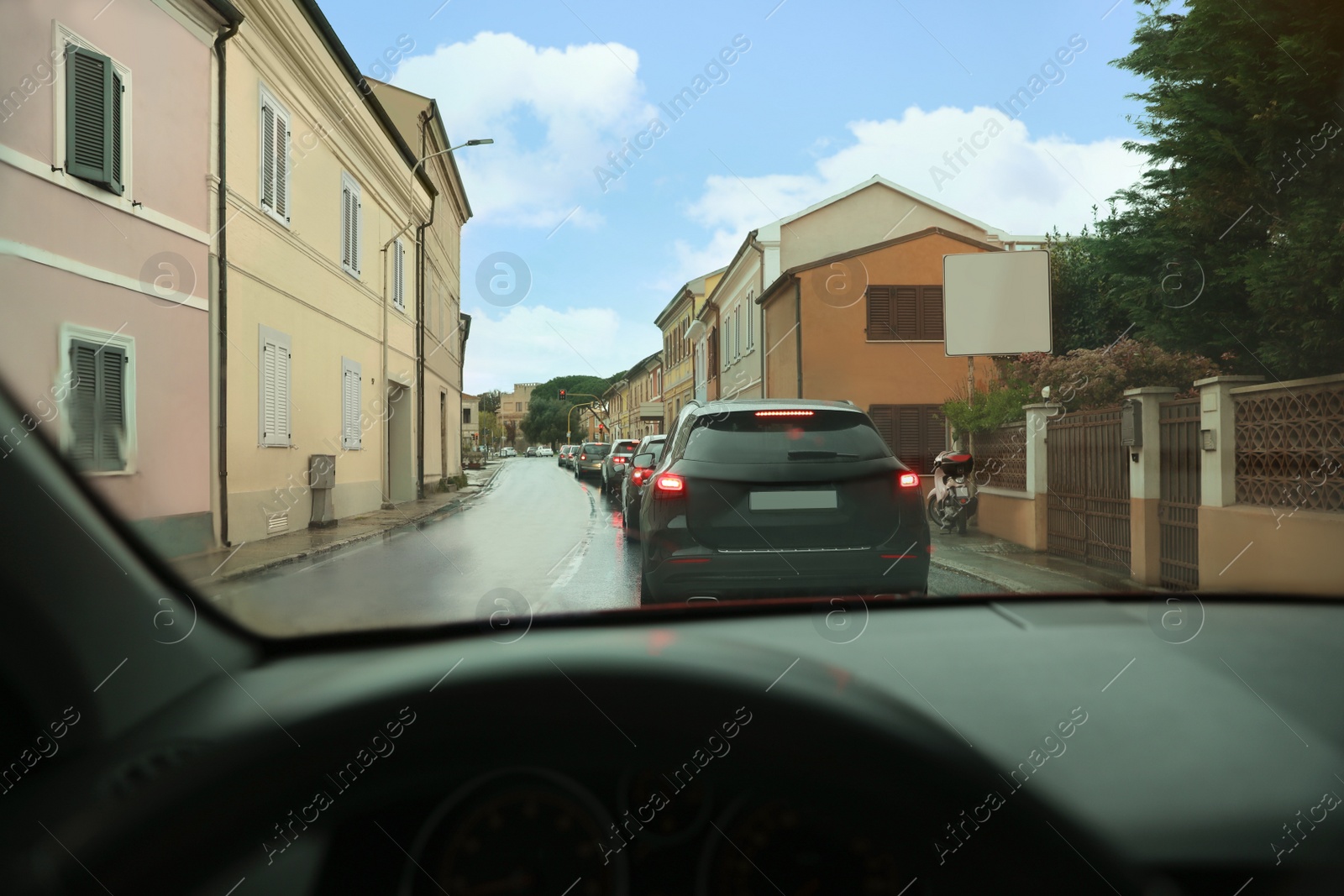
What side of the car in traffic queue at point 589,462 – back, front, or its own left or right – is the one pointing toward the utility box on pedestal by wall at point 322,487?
back

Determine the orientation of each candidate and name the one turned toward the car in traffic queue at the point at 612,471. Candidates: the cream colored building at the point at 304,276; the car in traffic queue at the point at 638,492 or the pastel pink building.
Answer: the car in traffic queue at the point at 638,492

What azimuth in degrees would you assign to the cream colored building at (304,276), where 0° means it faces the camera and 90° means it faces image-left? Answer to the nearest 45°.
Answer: approximately 315°

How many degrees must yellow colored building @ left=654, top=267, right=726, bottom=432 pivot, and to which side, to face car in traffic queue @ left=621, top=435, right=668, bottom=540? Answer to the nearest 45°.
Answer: approximately 45° to its left

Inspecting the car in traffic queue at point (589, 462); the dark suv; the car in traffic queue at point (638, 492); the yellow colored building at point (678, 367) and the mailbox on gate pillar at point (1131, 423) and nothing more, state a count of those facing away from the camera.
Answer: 3

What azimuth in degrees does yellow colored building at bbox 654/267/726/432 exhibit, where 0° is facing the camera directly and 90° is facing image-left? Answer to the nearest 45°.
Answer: approximately 45°

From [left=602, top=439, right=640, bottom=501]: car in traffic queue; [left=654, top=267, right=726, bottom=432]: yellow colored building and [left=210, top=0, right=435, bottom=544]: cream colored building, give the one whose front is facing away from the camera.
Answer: the car in traffic queue

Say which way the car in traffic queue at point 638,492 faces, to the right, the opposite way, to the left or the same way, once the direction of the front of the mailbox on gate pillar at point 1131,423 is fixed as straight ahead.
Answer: to the right

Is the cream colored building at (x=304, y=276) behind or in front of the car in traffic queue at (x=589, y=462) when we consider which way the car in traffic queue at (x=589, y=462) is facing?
behind

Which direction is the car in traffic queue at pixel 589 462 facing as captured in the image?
away from the camera

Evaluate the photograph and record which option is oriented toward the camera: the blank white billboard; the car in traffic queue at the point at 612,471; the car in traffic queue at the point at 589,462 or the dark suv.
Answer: the blank white billboard

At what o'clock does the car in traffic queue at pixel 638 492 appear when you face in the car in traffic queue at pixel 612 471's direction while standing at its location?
the car in traffic queue at pixel 638 492 is roughly at 6 o'clock from the car in traffic queue at pixel 612 471.

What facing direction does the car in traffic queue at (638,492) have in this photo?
away from the camera

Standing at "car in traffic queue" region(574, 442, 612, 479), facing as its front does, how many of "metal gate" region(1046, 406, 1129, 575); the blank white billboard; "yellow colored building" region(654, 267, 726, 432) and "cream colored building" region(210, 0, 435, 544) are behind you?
3
